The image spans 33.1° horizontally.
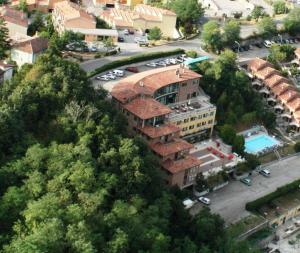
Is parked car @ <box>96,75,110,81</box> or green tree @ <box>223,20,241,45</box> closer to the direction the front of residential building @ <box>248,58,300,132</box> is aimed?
the parked car

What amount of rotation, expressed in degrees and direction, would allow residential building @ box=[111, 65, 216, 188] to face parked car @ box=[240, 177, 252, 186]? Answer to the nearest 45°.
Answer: approximately 45° to its left

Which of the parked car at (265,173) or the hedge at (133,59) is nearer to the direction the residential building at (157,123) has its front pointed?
the parked car

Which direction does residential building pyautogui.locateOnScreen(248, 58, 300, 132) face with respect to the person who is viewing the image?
facing the viewer and to the left of the viewer

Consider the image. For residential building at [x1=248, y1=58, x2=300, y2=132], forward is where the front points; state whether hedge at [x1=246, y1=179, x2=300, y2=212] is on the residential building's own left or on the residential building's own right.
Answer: on the residential building's own left

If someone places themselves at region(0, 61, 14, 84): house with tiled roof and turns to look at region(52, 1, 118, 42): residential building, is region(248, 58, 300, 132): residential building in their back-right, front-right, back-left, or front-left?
front-right

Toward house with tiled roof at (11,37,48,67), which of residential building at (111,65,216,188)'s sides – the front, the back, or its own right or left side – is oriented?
back

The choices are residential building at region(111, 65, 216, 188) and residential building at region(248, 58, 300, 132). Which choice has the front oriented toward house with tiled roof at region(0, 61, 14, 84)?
residential building at region(248, 58, 300, 132)

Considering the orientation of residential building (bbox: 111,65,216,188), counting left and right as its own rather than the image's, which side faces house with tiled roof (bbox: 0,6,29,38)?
back

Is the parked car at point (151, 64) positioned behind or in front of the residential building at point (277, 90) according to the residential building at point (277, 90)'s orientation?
in front

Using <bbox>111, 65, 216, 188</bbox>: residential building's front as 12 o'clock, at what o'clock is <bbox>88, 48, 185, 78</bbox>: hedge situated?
The hedge is roughly at 7 o'clock from the residential building.

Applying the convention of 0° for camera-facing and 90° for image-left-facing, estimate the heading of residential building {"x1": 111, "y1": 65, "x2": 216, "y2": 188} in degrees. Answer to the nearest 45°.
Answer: approximately 315°

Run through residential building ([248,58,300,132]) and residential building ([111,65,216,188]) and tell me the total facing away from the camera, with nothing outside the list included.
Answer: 0

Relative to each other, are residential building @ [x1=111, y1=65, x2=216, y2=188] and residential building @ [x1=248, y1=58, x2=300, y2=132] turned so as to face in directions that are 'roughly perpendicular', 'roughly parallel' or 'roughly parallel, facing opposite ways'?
roughly perpendicular

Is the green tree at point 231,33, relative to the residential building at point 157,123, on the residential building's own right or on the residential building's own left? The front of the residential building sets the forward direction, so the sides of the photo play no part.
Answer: on the residential building's own left
